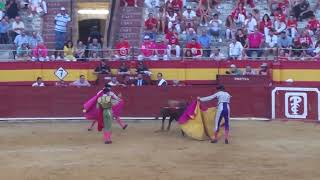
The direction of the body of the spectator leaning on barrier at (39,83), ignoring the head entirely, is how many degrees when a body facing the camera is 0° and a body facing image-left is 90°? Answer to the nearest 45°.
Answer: approximately 0°

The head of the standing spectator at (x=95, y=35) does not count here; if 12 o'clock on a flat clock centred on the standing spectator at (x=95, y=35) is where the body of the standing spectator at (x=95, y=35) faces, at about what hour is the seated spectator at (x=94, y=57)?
the seated spectator at (x=94, y=57) is roughly at 12 o'clock from the standing spectator at (x=95, y=35).

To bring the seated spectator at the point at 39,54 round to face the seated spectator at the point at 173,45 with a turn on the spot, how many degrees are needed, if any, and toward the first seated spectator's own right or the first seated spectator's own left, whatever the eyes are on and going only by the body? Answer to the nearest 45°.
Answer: approximately 90° to the first seated spectator's own left

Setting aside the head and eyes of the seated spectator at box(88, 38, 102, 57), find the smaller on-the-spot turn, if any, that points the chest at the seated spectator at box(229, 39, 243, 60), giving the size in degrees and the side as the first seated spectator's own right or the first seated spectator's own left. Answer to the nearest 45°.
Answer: approximately 90° to the first seated spectator's own left

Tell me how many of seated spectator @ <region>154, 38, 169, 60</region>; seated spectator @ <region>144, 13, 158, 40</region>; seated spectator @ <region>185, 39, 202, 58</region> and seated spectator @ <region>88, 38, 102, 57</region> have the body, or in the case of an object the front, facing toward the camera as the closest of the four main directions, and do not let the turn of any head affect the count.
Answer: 4

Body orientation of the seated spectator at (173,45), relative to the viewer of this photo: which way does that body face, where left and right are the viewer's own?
facing the viewer

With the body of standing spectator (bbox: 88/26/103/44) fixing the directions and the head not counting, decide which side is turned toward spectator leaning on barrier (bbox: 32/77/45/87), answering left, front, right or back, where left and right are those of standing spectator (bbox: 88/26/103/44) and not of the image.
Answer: front

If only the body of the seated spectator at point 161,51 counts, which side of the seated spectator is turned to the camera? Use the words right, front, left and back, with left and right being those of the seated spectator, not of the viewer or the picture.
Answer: front

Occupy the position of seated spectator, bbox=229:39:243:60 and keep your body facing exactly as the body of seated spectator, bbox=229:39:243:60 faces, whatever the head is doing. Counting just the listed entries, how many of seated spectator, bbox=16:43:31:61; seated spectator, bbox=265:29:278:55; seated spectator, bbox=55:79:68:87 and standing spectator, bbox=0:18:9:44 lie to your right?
3

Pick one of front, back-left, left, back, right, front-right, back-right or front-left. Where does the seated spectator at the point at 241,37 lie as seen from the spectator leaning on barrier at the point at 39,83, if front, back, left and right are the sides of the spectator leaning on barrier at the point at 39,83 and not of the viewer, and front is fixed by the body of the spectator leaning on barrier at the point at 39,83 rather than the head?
left

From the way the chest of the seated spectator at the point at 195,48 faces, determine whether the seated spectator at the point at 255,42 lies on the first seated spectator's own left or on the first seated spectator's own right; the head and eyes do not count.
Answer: on the first seated spectator's own left

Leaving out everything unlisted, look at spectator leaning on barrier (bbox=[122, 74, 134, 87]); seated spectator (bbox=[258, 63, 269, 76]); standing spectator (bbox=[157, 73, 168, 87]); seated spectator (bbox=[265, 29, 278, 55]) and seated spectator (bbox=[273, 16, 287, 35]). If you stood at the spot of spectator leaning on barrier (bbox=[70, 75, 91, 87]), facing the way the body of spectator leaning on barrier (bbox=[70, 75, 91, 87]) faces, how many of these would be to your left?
5

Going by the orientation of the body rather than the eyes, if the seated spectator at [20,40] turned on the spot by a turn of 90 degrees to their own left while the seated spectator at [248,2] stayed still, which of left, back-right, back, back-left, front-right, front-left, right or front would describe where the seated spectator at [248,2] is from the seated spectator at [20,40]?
front

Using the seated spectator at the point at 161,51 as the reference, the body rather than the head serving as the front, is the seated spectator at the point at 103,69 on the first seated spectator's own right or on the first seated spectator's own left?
on the first seated spectator's own right

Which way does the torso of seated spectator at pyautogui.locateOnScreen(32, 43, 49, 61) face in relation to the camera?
toward the camera
